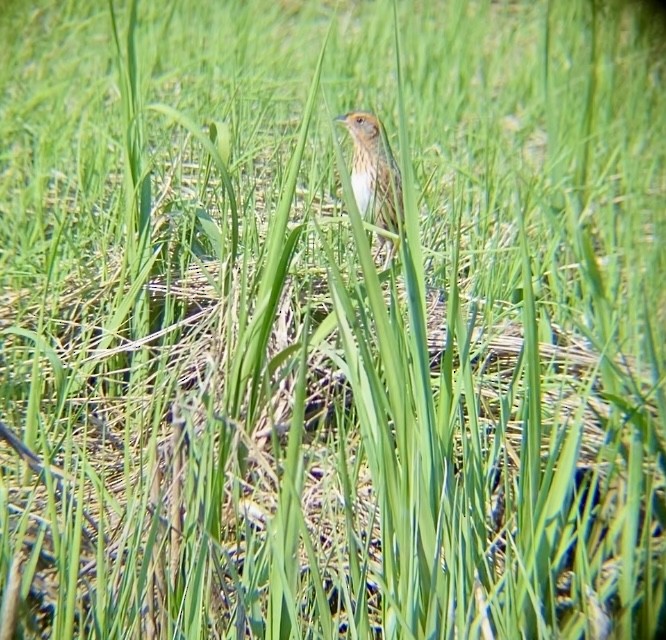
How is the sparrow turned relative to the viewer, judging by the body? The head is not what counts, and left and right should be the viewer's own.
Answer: facing to the left of the viewer
